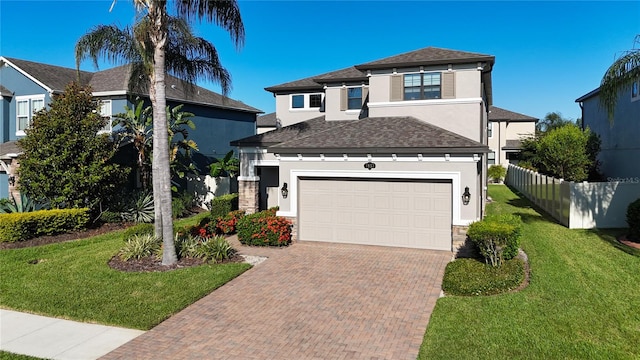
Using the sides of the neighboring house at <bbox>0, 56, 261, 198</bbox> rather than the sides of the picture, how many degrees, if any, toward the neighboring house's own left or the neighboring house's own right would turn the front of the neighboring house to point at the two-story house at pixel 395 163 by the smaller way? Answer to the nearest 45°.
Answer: approximately 90° to the neighboring house's own left

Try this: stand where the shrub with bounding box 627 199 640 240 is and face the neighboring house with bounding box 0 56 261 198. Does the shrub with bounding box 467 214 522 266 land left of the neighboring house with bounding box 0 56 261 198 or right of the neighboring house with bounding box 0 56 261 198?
left

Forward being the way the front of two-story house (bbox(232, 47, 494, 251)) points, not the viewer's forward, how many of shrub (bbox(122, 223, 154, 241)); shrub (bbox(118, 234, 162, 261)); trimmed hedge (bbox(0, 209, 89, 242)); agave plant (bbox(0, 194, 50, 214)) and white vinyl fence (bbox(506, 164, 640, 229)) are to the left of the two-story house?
1

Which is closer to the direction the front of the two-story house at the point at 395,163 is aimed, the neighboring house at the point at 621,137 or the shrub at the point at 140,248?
the shrub

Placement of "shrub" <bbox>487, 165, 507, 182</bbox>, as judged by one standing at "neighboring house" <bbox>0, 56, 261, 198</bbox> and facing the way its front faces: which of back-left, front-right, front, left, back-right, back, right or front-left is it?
back-left

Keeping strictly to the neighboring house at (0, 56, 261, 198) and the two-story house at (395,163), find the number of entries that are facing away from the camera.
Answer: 0

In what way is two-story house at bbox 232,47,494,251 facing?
toward the camera

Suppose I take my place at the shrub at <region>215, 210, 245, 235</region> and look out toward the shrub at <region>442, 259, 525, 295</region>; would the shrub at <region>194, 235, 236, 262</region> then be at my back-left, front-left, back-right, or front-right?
front-right

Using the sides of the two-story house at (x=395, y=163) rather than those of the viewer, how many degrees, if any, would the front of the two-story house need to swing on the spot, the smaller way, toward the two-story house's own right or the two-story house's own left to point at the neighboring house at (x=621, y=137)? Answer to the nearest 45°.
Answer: approximately 135° to the two-story house's own left

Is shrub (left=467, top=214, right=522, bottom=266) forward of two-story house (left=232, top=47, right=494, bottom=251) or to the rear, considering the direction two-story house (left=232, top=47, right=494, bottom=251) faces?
forward

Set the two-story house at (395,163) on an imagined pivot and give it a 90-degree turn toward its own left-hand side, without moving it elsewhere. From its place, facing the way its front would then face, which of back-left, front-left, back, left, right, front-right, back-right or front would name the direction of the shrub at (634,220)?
front

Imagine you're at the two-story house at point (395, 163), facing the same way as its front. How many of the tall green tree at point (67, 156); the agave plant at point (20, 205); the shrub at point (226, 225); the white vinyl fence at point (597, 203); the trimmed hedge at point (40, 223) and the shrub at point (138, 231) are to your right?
5

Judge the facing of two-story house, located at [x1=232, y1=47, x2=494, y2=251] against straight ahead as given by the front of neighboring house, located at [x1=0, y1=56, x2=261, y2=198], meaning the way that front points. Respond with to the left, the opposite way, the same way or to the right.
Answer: the same way

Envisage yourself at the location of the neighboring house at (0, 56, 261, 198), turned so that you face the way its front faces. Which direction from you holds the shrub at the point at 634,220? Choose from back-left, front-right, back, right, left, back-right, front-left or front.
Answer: left

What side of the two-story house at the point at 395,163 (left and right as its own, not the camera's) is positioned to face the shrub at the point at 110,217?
right

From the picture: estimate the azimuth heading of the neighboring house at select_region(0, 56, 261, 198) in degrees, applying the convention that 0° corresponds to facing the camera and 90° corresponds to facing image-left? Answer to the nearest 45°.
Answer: approximately 45°

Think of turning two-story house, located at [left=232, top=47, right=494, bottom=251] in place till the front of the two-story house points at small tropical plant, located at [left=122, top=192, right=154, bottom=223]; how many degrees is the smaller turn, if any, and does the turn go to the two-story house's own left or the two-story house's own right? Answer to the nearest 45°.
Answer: approximately 90° to the two-story house's own right

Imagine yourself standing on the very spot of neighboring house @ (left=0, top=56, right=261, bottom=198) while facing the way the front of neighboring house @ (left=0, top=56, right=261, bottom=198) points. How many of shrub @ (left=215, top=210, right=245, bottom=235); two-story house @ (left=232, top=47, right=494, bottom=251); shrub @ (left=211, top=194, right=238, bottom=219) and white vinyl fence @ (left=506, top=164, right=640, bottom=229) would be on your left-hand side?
4
